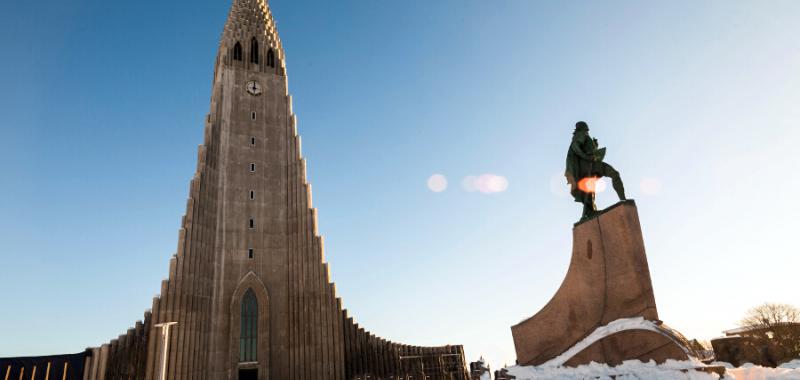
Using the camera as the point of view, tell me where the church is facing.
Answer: facing the viewer

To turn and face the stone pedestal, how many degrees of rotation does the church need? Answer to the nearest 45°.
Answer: approximately 45° to its left

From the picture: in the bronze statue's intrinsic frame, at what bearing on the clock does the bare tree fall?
The bare tree is roughly at 8 o'clock from the bronze statue.

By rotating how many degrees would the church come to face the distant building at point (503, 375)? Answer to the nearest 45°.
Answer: approximately 45° to its left

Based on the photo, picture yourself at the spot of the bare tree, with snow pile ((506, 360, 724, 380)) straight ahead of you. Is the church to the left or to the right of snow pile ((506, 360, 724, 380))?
right

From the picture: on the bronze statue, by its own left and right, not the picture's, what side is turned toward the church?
back

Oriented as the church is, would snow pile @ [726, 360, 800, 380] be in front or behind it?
in front

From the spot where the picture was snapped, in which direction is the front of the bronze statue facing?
facing the viewer and to the right of the viewer

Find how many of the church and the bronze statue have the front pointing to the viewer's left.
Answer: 0
